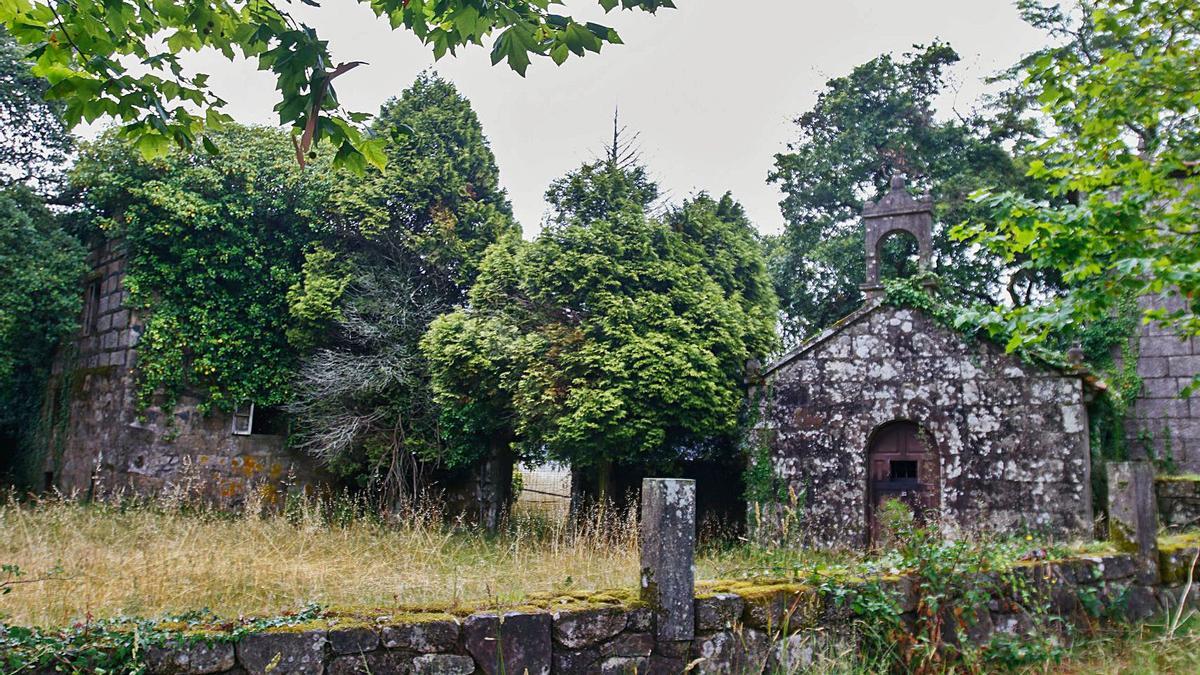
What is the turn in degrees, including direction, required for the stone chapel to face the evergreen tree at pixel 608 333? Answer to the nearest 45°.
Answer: approximately 90° to its right

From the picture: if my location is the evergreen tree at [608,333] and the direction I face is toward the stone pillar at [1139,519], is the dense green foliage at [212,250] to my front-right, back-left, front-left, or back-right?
back-right

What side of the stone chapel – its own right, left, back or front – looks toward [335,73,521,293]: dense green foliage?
right

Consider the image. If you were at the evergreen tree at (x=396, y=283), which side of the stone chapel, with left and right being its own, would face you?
right

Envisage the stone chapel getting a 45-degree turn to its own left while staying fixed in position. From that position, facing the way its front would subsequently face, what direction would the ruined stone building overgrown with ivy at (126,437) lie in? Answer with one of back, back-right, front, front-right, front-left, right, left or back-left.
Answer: back-right

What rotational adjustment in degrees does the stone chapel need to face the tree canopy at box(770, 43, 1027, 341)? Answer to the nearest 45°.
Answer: approximately 180°

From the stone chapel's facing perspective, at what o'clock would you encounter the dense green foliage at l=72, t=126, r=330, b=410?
The dense green foliage is roughly at 3 o'clock from the stone chapel.

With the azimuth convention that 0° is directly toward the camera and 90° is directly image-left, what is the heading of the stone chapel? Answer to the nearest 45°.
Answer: approximately 0°
